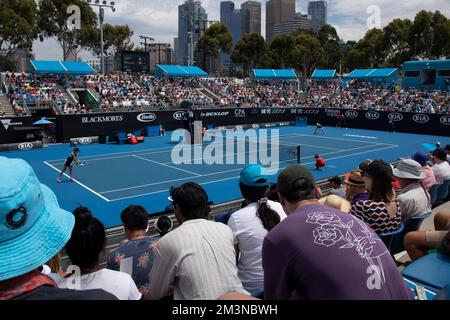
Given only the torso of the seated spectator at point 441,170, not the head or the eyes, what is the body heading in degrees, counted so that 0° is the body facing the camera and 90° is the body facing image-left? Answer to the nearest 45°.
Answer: approximately 135°

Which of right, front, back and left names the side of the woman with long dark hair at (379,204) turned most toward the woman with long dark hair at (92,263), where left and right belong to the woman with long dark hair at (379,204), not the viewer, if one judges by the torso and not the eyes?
left

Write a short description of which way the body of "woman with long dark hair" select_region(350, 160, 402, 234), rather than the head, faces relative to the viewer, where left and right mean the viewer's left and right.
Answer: facing away from the viewer and to the left of the viewer

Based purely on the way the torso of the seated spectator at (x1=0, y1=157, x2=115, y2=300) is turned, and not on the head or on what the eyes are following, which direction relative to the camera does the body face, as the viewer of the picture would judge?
away from the camera

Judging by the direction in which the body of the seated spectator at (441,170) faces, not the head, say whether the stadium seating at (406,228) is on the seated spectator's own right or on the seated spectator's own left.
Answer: on the seated spectator's own left

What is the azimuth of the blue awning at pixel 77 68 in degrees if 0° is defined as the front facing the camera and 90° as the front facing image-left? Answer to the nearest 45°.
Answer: approximately 0°

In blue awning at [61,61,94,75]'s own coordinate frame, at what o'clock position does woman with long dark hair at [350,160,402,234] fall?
The woman with long dark hair is roughly at 12 o'clock from the blue awning.
